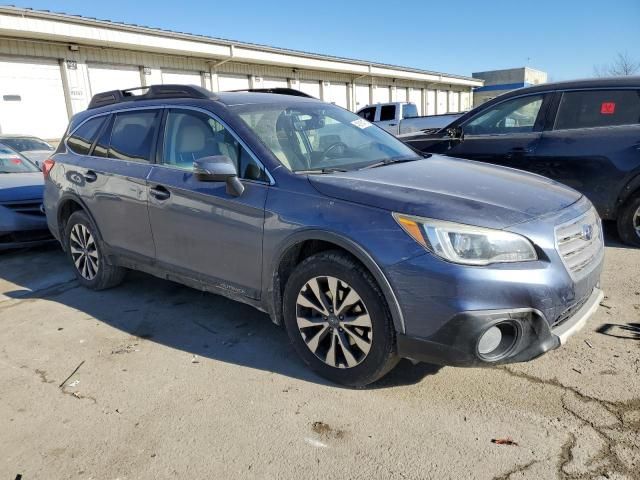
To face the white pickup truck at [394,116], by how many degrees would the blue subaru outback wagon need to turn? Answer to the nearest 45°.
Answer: approximately 135° to its left

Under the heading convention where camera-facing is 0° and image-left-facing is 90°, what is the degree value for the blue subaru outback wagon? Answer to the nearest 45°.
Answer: approximately 315°

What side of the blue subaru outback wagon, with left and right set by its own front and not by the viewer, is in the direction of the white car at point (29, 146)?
back
